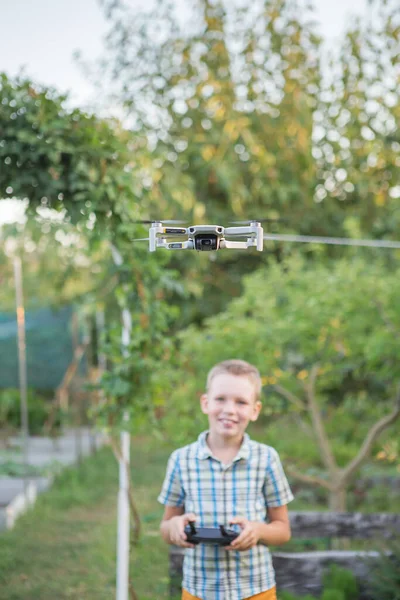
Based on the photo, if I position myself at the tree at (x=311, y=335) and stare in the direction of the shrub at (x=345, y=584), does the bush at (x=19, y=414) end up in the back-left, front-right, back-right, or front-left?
back-right

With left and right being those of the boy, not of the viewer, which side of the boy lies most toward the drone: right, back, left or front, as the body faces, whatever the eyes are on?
front

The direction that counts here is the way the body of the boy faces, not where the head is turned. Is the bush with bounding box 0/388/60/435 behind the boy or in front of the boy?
behind

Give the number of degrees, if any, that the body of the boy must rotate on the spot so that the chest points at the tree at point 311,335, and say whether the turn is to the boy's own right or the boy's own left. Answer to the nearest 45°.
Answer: approximately 180°

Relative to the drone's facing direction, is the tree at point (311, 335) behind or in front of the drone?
behind

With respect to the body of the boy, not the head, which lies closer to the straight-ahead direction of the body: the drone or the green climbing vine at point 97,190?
the drone

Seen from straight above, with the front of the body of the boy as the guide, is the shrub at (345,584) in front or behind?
behind

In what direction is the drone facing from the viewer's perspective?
toward the camera

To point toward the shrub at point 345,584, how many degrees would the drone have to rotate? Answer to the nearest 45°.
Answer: approximately 180°
